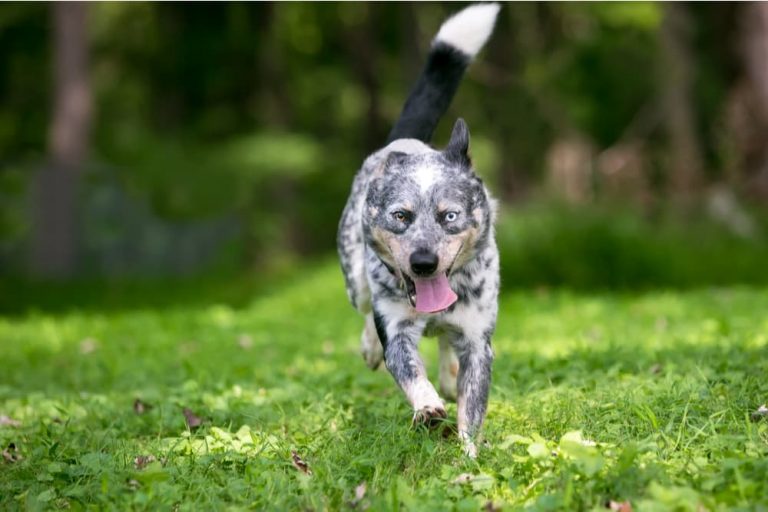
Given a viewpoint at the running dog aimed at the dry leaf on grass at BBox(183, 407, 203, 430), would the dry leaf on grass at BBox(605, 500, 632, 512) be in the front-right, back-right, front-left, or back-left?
back-left

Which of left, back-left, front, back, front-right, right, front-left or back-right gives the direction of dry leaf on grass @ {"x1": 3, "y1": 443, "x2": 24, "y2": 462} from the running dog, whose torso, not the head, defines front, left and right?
right

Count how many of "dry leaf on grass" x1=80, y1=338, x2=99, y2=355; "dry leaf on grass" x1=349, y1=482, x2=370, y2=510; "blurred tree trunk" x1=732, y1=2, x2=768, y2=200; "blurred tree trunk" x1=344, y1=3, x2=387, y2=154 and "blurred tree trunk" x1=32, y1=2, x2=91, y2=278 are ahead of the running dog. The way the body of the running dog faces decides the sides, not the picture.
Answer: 1

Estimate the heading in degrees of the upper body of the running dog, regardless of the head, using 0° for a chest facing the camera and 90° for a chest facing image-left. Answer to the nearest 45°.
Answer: approximately 0°

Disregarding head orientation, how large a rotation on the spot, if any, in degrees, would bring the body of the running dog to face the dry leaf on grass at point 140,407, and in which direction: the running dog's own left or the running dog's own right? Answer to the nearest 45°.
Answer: approximately 135° to the running dog's own right

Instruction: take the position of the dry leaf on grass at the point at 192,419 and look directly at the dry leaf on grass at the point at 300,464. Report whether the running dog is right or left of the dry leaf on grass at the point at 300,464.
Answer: left

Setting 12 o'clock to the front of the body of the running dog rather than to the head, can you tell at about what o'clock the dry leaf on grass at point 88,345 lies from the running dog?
The dry leaf on grass is roughly at 5 o'clock from the running dog.

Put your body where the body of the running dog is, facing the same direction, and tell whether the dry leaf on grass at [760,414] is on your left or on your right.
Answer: on your left

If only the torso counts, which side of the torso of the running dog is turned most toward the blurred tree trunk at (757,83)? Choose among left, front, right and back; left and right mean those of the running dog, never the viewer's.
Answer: back

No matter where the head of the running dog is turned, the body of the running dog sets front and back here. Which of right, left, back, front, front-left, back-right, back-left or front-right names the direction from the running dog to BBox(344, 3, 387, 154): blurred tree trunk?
back

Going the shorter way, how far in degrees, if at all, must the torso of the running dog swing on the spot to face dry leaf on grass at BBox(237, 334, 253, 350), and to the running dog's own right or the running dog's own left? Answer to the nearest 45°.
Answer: approximately 180°

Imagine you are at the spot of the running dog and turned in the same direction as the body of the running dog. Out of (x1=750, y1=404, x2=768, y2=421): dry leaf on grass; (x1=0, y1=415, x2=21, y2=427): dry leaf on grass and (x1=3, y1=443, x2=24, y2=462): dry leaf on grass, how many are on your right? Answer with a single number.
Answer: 2

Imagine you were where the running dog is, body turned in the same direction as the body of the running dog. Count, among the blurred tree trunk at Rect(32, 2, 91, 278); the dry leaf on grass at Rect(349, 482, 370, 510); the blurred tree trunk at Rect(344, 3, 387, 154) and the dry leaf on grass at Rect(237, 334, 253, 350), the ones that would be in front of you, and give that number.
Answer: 1
